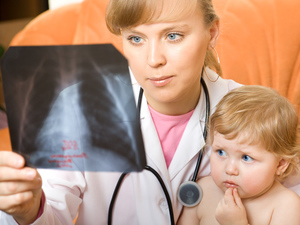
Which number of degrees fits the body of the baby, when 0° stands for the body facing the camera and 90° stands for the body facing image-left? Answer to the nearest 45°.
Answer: approximately 45°

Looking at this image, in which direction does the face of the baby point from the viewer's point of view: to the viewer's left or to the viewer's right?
to the viewer's left
